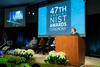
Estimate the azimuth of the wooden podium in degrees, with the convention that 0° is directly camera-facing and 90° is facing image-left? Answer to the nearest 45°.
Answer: approximately 45°
